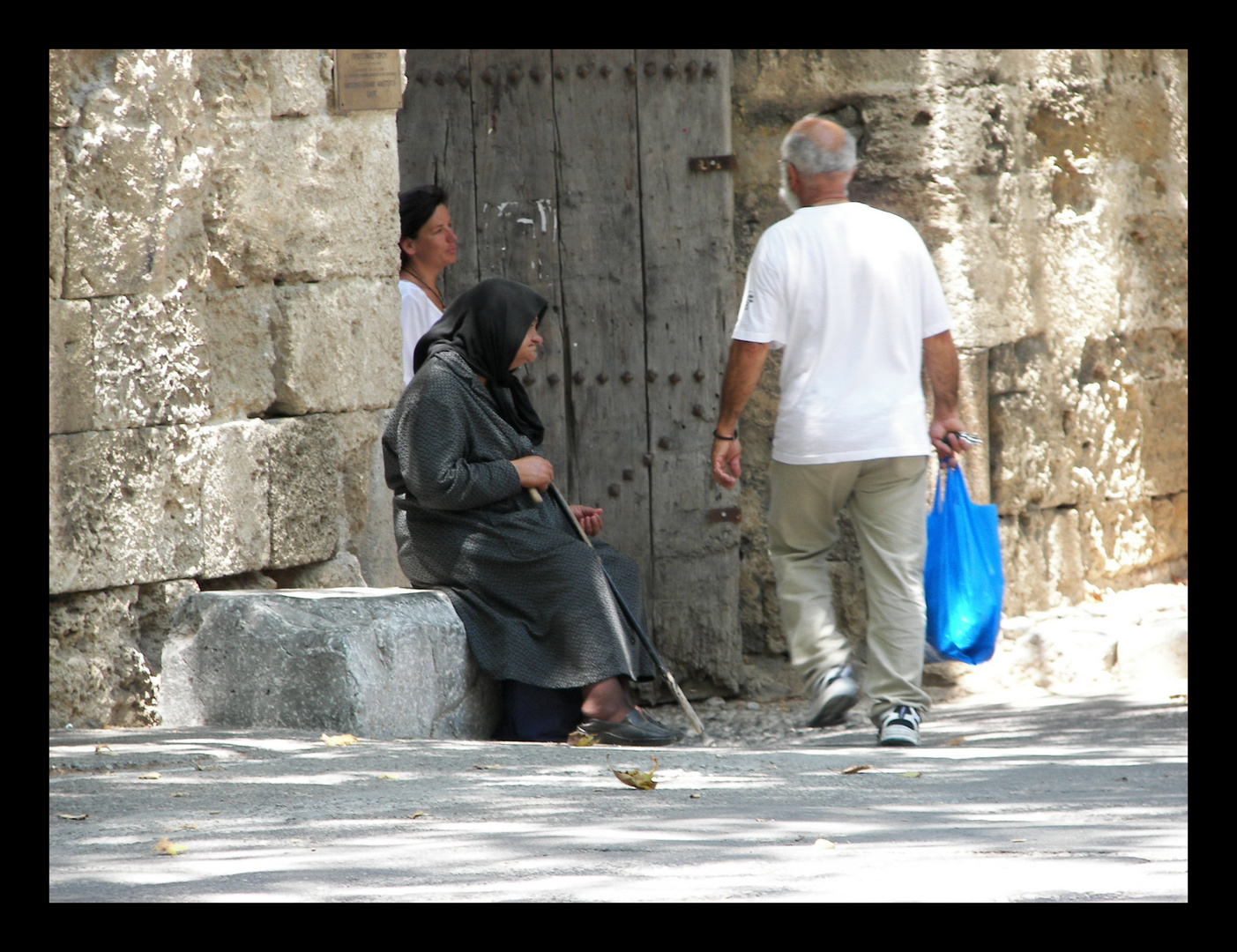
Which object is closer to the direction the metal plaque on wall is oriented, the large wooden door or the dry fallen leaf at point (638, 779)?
the dry fallen leaf

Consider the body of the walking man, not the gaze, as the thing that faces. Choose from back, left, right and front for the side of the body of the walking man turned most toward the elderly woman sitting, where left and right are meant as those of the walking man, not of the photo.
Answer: left

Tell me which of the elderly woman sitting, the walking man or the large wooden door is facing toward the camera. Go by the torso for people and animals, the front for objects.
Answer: the large wooden door

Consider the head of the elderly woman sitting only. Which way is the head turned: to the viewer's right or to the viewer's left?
to the viewer's right

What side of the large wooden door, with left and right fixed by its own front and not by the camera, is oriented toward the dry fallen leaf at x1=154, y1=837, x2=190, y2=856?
front

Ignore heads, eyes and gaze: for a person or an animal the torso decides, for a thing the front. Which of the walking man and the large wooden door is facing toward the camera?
the large wooden door

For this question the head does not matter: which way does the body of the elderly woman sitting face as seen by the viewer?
to the viewer's right

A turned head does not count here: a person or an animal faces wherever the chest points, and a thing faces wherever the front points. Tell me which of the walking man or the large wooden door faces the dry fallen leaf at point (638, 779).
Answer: the large wooden door

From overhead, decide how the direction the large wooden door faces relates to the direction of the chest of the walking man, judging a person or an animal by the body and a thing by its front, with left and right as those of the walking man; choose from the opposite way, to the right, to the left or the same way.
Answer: the opposite way

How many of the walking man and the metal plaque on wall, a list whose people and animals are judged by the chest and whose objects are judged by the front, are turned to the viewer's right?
0

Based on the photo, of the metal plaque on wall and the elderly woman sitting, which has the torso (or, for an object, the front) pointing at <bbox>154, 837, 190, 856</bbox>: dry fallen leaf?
the metal plaque on wall

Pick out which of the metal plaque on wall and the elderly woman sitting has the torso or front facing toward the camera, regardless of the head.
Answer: the metal plaque on wall

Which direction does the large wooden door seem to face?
toward the camera

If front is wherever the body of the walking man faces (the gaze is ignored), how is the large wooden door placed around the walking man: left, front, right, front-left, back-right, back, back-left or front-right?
front-left

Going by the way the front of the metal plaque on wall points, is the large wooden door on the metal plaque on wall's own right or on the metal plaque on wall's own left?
on the metal plaque on wall's own left

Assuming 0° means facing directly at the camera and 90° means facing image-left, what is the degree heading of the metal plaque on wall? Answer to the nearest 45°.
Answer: approximately 0°

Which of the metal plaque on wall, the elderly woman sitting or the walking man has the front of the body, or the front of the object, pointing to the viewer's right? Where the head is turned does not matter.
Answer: the elderly woman sitting

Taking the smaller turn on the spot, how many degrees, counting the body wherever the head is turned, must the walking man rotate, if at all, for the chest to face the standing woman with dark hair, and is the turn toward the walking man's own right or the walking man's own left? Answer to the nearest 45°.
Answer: approximately 45° to the walking man's own left

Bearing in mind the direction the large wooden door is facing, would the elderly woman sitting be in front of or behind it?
in front

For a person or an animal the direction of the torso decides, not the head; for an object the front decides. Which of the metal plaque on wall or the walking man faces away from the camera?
the walking man

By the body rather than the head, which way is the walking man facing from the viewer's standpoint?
away from the camera
